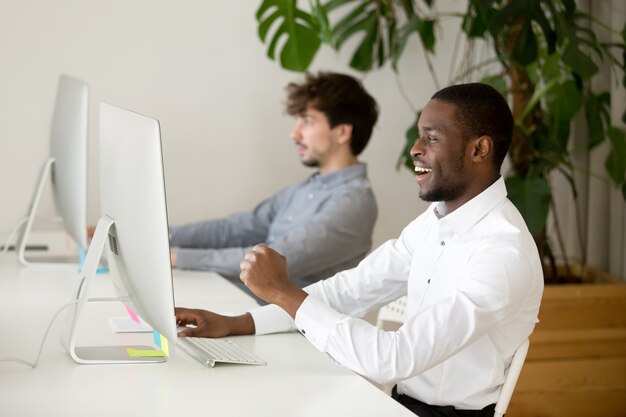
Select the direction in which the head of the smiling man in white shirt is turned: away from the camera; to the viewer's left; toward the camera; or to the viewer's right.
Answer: to the viewer's left

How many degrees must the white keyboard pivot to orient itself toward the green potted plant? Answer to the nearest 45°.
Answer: approximately 45° to its left

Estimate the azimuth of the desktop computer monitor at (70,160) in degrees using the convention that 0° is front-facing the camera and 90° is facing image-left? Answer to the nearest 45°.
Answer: approximately 270°

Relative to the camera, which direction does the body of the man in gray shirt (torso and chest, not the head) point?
to the viewer's left

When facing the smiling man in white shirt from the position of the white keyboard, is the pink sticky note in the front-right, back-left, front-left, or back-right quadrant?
back-left

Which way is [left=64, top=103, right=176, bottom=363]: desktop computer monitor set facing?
to the viewer's right

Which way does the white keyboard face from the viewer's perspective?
to the viewer's right

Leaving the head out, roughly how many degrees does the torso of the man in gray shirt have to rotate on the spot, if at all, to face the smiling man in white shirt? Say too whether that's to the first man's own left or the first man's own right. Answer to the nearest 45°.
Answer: approximately 90° to the first man's own left

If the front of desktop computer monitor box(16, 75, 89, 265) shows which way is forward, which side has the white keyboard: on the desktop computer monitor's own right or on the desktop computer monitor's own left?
on the desktop computer monitor's own right

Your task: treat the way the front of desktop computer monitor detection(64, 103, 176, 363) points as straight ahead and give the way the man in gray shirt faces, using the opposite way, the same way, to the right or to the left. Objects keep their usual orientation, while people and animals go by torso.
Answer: the opposite way

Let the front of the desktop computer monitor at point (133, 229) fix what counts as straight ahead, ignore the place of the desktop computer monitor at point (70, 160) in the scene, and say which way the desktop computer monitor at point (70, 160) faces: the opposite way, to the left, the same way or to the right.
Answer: the same way

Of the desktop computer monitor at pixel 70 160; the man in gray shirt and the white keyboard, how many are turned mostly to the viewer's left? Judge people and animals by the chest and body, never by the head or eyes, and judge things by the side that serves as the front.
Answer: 1

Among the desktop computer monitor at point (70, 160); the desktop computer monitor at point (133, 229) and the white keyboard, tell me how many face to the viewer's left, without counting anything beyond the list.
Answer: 0

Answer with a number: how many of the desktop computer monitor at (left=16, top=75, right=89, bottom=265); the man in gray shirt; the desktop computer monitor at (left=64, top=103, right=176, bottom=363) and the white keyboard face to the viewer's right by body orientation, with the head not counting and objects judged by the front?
3

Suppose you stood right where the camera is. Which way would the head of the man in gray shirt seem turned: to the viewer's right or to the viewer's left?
to the viewer's left

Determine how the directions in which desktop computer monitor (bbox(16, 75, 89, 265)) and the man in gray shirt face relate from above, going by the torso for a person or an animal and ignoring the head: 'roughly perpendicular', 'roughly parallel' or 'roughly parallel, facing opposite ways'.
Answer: roughly parallel, facing opposite ways

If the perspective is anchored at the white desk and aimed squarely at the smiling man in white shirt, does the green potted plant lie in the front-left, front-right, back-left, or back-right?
front-left

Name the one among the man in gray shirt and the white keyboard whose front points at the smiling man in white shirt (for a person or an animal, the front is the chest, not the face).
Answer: the white keyboard
